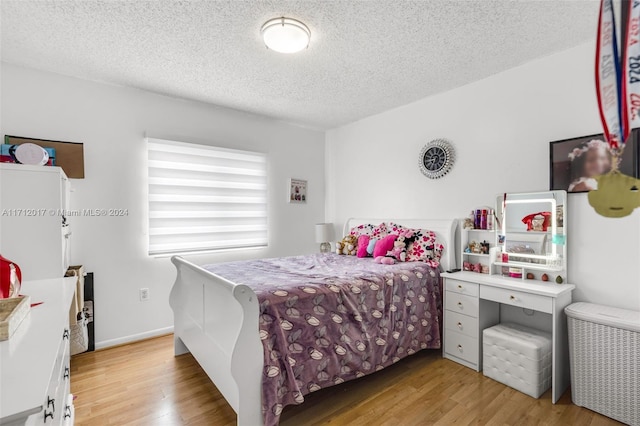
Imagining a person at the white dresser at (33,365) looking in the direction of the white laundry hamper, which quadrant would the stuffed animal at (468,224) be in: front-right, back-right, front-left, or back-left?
front-left

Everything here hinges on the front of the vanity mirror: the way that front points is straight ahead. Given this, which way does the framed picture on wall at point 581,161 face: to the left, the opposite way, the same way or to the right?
the same way

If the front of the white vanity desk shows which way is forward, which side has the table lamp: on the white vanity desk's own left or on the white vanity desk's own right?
on the white vanity desk's own right

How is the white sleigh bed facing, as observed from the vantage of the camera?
facing the viewer and to the left of the viewer

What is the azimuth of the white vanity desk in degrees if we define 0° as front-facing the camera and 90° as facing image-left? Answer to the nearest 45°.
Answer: approximately 45°

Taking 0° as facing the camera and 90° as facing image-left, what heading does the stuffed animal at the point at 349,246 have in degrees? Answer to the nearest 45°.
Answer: approximately 45°

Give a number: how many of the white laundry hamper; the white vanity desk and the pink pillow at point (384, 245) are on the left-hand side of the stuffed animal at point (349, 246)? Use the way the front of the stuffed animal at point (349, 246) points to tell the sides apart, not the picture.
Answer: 3

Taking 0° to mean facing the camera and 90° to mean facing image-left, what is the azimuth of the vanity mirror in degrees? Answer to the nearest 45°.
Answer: approximately 45°

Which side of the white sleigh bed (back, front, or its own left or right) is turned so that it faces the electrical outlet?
right

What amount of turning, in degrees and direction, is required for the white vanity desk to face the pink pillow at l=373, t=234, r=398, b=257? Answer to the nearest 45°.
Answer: approximately 45° to its right

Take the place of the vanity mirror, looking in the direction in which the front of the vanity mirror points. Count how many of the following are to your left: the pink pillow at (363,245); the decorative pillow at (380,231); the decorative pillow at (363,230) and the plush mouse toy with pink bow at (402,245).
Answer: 0

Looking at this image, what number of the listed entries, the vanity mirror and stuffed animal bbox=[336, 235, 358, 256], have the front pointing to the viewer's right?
0

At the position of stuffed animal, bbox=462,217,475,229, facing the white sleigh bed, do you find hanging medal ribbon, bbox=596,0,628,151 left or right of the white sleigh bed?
left

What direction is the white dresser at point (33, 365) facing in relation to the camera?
to the viewer's right

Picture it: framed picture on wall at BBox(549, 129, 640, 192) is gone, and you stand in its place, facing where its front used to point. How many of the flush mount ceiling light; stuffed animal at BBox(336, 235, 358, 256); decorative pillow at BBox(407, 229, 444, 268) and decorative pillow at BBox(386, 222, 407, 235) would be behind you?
0
